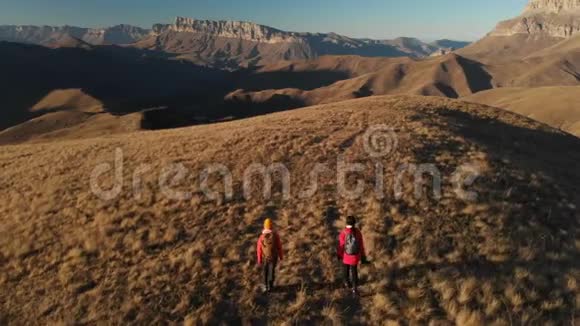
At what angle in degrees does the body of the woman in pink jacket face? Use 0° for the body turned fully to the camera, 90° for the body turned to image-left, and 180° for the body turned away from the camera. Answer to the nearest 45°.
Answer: approximately 180°
